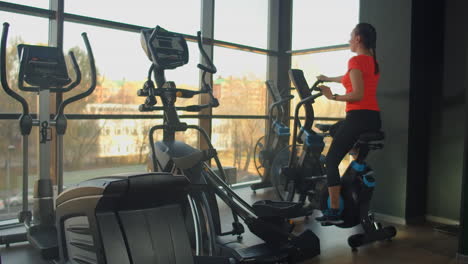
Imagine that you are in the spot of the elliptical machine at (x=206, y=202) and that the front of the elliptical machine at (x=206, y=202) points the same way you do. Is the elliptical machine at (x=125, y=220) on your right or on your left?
on your left

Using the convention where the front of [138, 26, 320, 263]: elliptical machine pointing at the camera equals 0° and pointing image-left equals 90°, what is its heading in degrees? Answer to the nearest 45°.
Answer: approximately 135°

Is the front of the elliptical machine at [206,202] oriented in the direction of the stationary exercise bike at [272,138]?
no

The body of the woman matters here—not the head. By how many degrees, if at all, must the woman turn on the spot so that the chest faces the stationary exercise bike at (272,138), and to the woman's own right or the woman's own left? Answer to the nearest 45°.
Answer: approximately 45° to the woman's own right

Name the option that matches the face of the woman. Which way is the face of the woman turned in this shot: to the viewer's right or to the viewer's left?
to the viewer's left

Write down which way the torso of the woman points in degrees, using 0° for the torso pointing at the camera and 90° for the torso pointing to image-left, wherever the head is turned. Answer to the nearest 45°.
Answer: approximately 90°

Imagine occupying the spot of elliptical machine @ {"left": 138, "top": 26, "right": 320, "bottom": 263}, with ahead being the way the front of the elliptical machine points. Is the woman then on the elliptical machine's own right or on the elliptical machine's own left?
on the elliptical machine's own right

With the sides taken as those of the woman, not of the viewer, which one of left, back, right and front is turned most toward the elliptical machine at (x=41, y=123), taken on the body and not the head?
front

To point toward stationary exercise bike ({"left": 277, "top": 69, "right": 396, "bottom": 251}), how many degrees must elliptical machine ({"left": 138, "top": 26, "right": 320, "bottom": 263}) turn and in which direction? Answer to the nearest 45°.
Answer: approximately 90° to its right

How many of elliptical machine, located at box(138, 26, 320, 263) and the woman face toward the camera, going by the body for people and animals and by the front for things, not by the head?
0
